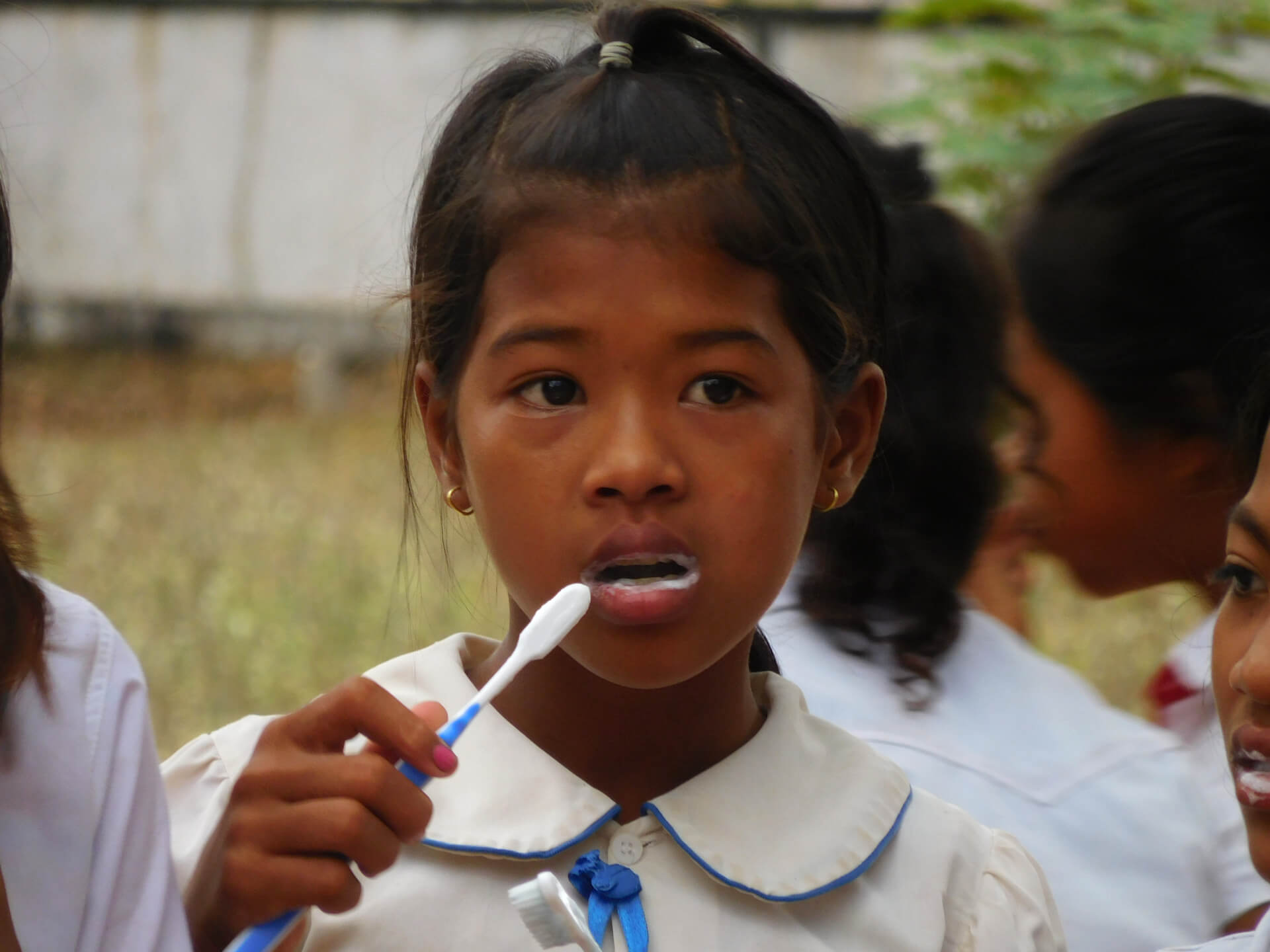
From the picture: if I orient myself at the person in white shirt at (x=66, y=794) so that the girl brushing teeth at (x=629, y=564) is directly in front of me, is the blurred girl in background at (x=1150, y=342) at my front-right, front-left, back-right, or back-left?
front-left

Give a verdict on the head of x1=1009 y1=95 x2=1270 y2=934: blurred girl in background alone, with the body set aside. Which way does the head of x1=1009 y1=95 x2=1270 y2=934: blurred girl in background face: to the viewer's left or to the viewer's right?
to the viewer's left

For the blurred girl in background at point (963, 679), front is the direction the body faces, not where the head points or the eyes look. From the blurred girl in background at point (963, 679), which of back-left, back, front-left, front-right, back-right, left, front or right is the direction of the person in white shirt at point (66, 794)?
back-left

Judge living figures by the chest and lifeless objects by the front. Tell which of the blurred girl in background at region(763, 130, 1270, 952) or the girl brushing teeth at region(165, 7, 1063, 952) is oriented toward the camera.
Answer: the girl brushing teeth

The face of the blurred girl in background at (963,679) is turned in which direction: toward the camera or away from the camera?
away from the camera

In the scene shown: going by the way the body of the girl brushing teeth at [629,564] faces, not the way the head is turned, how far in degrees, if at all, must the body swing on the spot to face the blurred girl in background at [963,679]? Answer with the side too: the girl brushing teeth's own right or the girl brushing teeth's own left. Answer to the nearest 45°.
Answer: approximately 135° to the girl brushing teeth's own left

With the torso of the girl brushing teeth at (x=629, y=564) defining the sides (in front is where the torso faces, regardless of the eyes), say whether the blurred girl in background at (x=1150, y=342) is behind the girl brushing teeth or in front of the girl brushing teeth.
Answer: behind

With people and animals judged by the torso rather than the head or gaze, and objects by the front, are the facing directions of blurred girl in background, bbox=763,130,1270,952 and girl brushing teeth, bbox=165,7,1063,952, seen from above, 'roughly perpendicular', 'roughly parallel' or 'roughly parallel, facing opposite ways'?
roughly parallel, facing opposite ways

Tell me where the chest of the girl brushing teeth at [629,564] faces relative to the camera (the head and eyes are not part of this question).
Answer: toward the camera

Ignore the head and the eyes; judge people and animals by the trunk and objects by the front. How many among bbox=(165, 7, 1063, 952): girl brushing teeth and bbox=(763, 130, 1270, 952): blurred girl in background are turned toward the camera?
1

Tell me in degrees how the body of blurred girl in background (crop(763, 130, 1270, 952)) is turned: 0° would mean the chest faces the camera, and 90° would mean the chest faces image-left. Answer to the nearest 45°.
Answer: approximately 180°
